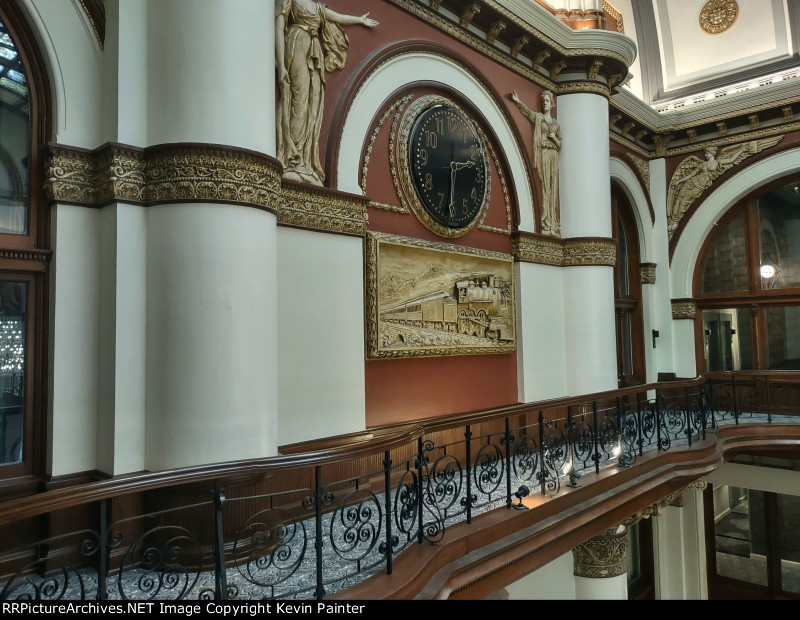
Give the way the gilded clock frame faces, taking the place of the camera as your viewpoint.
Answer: facing the viewer and to the right of the viewer

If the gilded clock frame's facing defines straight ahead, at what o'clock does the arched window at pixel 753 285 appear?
The arched window is roughly at 9 o'clock from the gilded clock frame.

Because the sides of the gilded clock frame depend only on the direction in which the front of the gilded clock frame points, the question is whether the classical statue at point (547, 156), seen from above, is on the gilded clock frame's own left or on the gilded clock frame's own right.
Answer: on the gilded clock frame's own left

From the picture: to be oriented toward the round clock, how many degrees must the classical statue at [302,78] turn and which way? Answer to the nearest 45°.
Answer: approximately 90° to its left

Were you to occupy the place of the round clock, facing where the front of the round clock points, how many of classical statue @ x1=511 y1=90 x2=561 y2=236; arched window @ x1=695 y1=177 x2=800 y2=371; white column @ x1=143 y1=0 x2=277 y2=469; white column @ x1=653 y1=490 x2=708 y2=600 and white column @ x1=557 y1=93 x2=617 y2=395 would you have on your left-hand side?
4

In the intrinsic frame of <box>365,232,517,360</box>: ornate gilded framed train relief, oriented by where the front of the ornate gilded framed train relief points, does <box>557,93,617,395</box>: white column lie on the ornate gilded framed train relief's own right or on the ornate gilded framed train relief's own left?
on the ornate gilded framed train relief's own left

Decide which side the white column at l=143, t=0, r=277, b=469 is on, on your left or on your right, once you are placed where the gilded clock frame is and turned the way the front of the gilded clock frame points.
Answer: on your right

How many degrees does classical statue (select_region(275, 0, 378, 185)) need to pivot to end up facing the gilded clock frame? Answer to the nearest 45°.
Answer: approximately 90° to its left

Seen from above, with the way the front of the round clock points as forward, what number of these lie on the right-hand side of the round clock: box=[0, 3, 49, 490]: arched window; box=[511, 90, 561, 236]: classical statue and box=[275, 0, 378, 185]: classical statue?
2

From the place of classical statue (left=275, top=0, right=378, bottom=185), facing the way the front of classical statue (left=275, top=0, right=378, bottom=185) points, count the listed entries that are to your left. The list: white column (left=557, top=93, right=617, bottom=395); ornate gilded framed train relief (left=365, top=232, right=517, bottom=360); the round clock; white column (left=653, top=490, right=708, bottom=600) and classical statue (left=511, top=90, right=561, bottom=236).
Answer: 5
